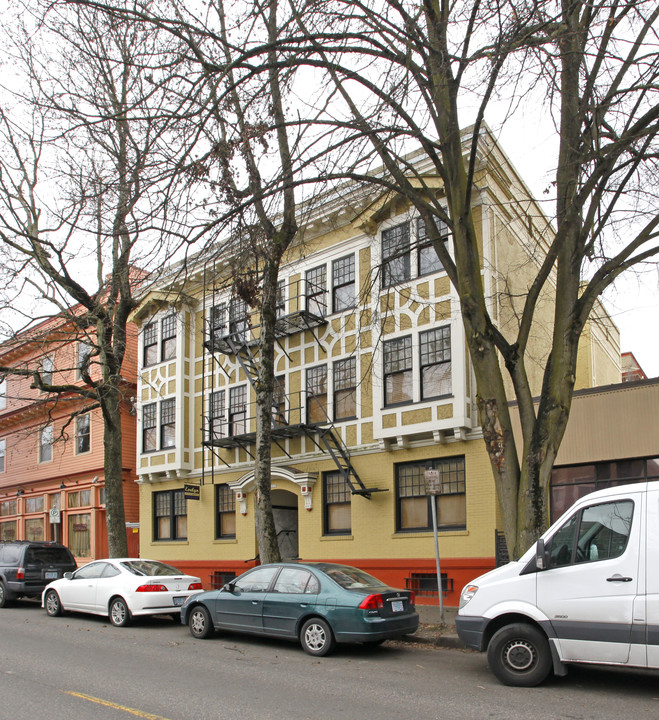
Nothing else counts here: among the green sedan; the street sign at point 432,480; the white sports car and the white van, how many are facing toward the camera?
1

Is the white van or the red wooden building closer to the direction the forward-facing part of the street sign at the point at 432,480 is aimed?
the white van

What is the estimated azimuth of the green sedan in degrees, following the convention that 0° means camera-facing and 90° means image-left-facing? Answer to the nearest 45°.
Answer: approximately 135°

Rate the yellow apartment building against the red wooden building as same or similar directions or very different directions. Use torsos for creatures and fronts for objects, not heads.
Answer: same or similar directions

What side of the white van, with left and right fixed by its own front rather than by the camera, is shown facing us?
left

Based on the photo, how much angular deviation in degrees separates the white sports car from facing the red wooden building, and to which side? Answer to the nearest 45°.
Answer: approximately 45° to its right

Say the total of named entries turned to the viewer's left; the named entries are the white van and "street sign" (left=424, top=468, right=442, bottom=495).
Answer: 1

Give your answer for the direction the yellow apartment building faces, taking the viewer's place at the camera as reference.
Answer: facing the viewer and to the left of the viewer

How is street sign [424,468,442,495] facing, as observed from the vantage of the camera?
facing the viewer

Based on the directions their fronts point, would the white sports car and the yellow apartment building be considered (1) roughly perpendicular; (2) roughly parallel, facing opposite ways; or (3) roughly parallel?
roughly perpendicular

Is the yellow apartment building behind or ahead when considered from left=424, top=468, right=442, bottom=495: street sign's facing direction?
behind
